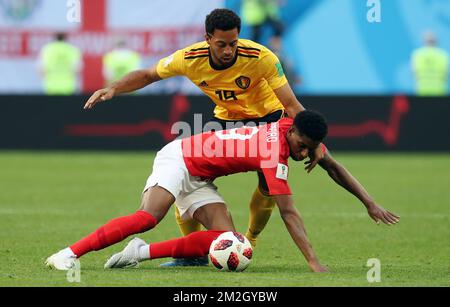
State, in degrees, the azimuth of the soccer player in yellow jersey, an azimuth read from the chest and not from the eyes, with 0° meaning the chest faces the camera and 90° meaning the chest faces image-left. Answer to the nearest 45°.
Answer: approximately 0°
